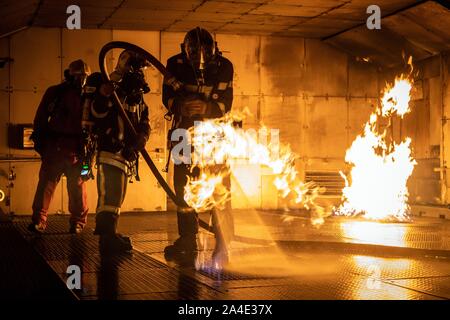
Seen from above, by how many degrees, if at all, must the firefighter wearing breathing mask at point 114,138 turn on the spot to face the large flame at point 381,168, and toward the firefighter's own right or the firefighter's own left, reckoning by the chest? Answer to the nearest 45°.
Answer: approximately 45° to the firefighter's own left

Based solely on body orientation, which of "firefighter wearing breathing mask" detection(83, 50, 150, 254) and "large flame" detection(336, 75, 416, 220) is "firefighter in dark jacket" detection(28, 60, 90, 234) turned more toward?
the firefighter wearing breathing mask

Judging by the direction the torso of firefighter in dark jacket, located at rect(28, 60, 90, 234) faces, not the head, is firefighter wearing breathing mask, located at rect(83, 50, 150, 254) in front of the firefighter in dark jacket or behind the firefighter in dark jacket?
in front

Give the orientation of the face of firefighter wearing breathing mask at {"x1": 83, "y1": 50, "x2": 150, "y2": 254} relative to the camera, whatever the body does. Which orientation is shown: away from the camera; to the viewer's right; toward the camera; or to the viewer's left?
to the viewer's right

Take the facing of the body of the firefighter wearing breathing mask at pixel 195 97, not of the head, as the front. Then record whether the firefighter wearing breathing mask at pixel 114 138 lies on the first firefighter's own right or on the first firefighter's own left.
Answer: on the first firefighter's own right

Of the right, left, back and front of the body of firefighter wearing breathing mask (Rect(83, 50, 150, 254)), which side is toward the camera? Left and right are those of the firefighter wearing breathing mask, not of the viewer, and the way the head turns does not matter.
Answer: right

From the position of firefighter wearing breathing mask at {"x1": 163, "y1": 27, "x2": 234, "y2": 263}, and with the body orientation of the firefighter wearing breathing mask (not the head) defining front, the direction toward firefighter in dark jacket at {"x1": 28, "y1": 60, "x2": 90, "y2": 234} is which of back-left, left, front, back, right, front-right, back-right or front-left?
back-right

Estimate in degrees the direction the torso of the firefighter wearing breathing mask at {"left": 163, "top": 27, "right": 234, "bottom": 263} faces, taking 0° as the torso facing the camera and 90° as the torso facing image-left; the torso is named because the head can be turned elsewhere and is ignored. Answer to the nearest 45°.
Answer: approximately 0°
